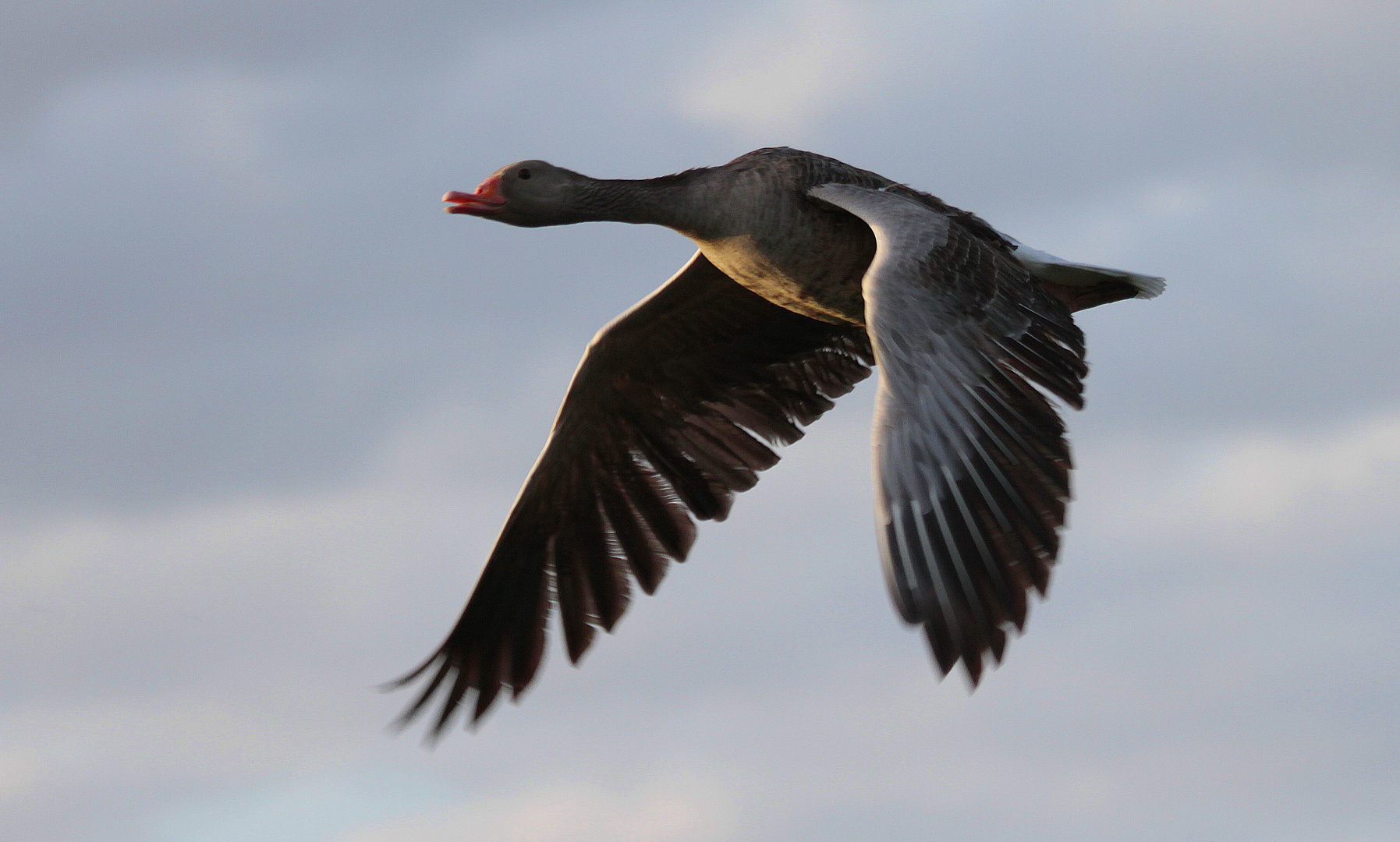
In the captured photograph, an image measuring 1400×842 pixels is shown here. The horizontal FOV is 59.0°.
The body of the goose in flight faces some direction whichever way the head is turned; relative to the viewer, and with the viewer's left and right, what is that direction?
facing the viewer and to the left of the viewer
